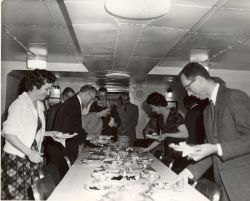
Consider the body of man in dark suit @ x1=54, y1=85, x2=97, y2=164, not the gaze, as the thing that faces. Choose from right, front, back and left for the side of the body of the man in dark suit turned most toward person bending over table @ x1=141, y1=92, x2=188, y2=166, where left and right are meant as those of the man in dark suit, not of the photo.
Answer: front

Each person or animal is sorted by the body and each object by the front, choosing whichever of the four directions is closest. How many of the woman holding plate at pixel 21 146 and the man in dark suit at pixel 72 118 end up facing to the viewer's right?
2

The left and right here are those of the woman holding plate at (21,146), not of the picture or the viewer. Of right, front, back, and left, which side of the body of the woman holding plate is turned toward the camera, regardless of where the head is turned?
right

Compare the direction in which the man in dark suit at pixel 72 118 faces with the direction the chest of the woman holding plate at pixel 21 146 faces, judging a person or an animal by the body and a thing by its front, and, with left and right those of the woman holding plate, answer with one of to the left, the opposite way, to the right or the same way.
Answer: the same way

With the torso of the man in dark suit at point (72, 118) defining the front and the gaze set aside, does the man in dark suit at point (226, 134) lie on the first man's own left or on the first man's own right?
on the first man's own right

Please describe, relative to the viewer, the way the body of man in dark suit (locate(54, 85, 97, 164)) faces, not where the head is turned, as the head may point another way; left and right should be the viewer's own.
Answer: facing to the right of the viewer

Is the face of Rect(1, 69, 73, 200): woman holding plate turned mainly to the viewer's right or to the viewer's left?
to the viewer's right

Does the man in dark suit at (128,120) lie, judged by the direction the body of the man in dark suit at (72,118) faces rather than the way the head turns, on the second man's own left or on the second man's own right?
on the second man's own left

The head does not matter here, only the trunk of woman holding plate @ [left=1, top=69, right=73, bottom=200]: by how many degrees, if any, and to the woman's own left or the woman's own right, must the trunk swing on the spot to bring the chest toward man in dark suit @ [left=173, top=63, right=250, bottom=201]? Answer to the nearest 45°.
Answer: approximately 45° to the woman's own right

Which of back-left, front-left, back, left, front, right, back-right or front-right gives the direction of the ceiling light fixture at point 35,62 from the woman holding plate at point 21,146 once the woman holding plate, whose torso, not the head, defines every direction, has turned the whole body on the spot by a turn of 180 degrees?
right

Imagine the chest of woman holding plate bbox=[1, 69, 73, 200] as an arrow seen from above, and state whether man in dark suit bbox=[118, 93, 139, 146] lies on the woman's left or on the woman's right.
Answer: on the woman's left
